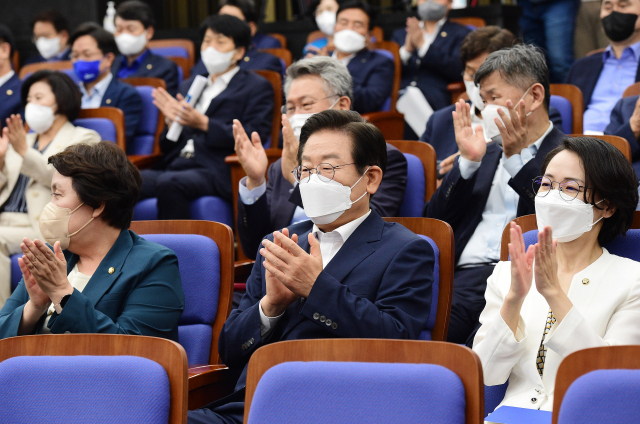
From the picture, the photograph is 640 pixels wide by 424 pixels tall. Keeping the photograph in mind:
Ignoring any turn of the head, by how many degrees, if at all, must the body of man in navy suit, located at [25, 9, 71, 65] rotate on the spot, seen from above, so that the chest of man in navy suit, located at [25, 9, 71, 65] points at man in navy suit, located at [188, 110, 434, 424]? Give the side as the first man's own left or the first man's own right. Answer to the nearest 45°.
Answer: approximately 45° to the first man's own left

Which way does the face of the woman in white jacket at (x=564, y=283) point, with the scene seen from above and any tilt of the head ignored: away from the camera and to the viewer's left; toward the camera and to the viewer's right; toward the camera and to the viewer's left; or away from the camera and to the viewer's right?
toward the camera and to the viewer's left

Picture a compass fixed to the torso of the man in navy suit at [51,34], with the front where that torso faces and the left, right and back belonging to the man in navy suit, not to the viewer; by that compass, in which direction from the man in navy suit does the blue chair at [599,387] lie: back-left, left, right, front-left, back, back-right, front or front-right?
front-left

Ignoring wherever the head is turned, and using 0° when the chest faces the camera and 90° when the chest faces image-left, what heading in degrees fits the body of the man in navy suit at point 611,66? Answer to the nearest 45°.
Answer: approximately 45°

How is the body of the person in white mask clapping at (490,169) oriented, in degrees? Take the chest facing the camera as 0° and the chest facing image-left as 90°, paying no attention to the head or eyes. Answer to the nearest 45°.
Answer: approximately 45°

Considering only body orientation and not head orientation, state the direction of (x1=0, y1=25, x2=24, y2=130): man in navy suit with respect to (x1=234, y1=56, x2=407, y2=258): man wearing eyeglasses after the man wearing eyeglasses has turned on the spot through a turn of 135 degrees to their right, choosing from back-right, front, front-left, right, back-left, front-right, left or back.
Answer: front-left

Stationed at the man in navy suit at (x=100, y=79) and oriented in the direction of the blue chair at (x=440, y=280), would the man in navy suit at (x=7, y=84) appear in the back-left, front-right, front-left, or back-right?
back-right

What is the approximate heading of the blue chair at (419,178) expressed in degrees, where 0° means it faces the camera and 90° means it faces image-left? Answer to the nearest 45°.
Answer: approximately 45°

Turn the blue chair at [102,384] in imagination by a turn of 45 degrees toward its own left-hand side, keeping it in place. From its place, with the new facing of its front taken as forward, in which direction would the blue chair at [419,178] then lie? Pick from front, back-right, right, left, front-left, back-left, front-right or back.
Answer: left

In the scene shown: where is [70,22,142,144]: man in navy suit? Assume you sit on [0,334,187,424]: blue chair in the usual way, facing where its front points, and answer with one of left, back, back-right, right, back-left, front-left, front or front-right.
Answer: back
